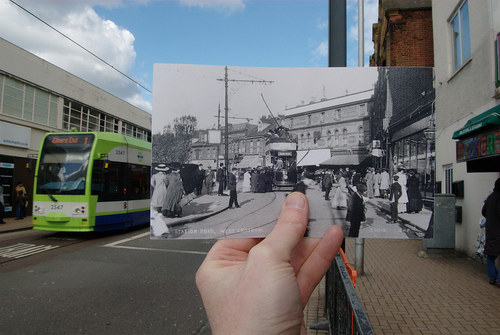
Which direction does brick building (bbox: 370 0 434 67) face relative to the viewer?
to the viewer's left

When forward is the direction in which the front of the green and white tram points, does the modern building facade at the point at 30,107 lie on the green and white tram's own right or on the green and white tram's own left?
on the green and white tram's own right

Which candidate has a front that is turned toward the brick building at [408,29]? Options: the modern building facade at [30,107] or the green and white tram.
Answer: the modern building facade

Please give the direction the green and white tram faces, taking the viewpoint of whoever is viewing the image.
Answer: facing the viewer and to the left of the viewer

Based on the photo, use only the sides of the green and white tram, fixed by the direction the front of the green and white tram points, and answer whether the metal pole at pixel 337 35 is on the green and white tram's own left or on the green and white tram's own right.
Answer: on the green and white tram's own left

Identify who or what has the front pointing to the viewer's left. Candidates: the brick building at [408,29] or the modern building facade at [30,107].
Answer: the brick building

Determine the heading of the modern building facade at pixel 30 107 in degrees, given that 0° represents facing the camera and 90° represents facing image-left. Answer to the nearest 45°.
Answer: approximately 315°

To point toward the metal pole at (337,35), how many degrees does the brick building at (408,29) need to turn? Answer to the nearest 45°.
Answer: approximately 90° to its left

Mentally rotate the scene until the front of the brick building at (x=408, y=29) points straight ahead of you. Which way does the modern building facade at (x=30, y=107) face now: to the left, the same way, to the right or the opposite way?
the opposite way

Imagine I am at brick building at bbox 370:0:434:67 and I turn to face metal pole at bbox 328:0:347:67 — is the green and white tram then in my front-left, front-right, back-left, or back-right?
front-right

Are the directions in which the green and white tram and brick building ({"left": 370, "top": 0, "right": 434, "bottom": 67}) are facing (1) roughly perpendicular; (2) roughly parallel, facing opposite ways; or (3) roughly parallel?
roughly perpendicular

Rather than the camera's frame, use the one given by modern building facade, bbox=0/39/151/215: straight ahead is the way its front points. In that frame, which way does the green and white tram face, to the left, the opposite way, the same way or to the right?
to the right

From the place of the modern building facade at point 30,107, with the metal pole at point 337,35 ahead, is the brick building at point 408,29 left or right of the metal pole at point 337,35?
left

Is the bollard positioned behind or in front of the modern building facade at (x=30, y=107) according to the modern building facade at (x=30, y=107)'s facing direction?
in front
